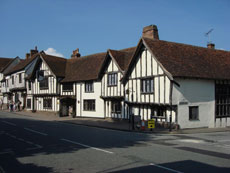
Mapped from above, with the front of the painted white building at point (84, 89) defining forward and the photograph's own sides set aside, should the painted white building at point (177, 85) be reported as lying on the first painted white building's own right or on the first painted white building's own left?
on the first painted white building's own left
